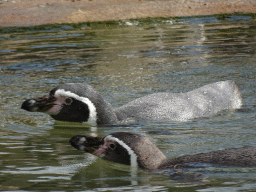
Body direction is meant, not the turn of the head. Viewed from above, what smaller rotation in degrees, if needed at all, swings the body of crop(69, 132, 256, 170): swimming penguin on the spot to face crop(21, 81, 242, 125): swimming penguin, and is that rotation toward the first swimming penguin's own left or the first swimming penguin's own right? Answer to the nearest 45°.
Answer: approximately 90° to the first swimming penguin's own right

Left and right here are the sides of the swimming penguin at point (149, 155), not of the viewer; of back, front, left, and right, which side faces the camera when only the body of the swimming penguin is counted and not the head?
left

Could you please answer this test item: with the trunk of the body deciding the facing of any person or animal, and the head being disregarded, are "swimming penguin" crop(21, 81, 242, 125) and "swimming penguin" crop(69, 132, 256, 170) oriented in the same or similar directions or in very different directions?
same or similar directions

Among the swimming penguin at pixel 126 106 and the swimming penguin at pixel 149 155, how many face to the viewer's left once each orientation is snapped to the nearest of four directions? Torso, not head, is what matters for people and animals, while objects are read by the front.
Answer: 2

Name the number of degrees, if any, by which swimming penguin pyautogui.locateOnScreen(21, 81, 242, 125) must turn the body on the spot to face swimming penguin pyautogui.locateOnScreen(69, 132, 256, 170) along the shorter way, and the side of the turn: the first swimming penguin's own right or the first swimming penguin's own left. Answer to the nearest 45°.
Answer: approximately 90° to the first swimming penguin's own left

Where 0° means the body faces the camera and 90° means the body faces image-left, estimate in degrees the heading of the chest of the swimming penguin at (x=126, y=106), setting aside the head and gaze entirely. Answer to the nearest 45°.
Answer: approximately 90°
